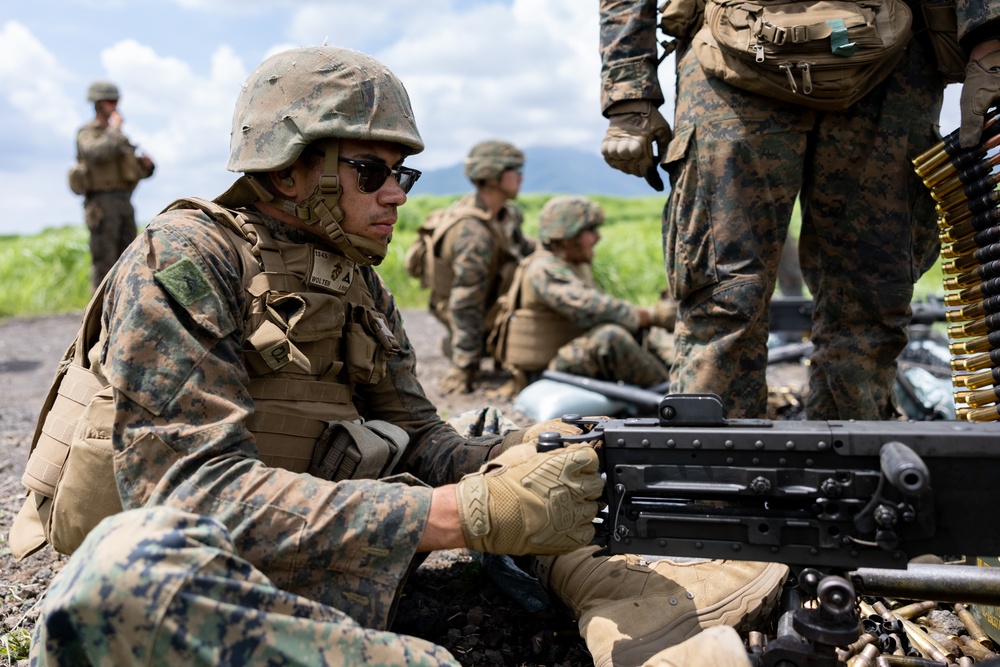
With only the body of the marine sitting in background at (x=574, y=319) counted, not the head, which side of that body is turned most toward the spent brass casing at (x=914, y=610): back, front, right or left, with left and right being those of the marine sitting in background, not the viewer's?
right

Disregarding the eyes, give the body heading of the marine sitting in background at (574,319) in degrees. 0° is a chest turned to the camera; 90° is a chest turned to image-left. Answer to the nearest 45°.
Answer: approximately 270°

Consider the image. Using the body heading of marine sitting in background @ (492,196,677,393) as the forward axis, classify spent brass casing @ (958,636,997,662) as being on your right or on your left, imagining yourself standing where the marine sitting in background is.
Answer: on your right

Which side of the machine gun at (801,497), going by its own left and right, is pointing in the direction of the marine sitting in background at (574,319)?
left

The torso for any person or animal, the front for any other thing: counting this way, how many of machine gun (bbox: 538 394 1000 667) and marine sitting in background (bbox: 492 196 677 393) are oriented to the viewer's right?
2

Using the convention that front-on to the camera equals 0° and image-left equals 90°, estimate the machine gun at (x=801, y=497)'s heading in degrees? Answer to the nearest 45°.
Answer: approximately 270°
